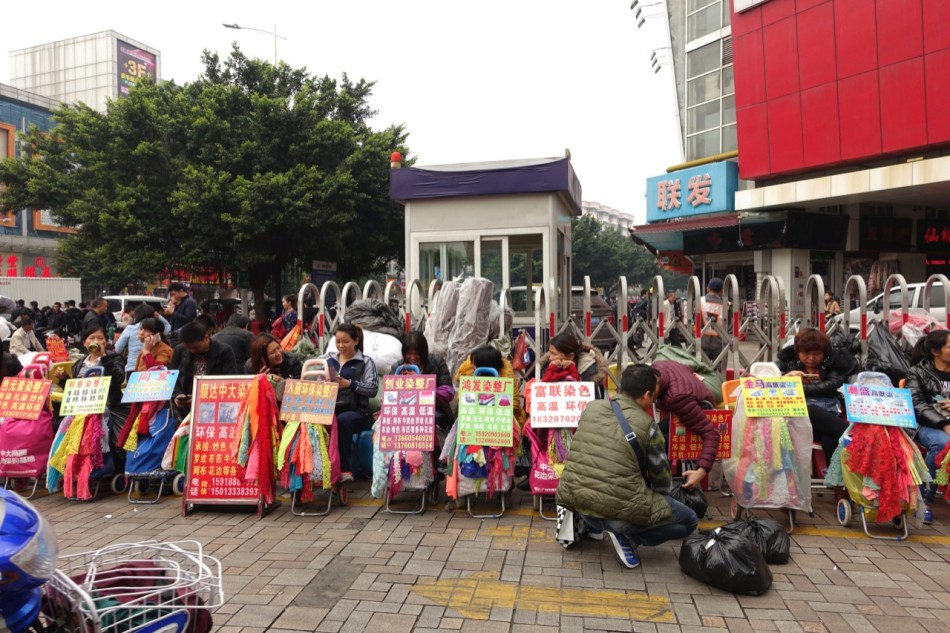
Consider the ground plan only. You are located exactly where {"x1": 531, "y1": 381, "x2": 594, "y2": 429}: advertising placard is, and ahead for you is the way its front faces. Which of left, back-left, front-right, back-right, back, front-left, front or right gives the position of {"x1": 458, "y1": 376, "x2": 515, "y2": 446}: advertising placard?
right

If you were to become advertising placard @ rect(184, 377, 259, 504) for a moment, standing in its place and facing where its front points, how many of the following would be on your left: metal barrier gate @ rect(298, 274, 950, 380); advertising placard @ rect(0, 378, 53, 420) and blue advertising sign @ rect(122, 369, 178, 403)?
1

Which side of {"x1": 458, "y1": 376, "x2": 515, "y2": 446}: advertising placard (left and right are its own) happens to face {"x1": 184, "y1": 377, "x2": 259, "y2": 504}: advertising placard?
right

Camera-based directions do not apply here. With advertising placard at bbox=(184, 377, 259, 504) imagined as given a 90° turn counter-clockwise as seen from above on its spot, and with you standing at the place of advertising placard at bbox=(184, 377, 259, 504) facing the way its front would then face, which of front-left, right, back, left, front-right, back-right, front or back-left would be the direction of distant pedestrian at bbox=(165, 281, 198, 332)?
left

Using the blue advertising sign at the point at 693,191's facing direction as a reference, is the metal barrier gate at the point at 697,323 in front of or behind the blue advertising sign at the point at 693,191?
in front

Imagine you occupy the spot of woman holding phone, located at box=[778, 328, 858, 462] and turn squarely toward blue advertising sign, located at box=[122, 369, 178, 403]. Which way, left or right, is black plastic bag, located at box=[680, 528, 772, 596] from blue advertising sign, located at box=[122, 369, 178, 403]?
left

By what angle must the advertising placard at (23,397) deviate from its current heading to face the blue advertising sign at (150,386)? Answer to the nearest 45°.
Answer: approximately 45° to its left
